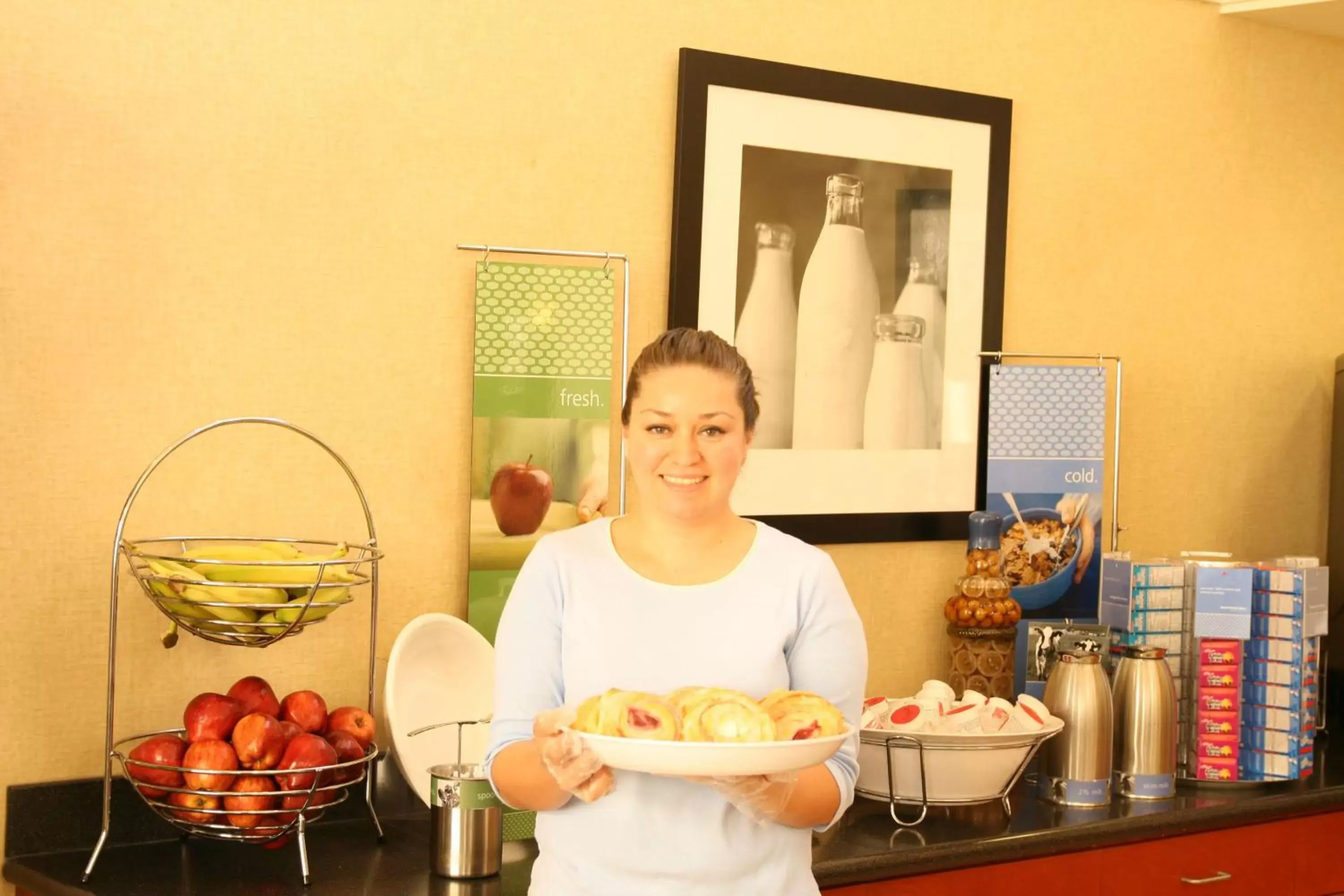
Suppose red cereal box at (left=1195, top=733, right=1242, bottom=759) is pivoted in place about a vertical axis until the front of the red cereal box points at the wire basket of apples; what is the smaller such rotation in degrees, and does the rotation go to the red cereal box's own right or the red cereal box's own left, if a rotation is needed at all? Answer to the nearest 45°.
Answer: approximately 45° to the red cereal box's own right

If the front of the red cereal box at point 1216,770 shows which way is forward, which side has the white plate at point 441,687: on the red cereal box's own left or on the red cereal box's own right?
on the red cereal box's own right

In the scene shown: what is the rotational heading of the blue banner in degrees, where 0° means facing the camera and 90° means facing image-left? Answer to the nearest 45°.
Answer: approximately 0°

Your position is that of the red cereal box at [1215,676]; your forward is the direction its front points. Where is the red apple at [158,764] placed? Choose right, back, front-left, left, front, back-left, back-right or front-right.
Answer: front-right

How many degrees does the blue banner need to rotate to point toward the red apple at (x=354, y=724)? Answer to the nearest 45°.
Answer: approximately 45° to its right
